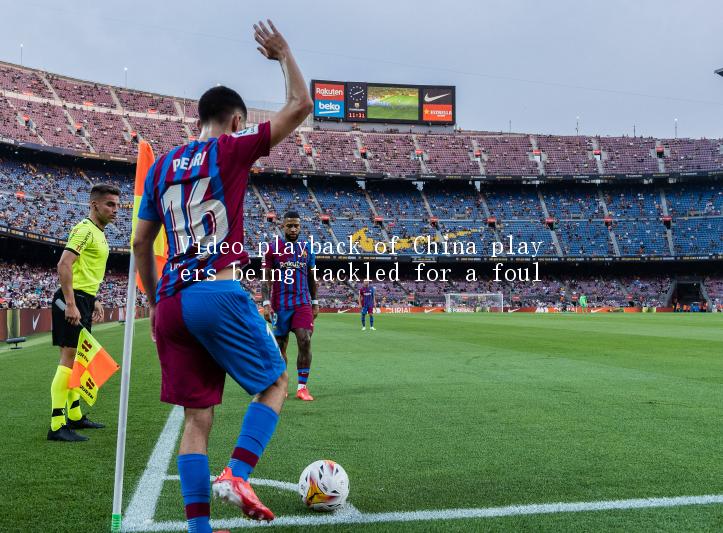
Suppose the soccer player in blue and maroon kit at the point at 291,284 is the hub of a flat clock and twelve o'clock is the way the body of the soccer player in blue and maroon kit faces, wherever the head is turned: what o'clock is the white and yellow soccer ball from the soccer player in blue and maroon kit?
The white and yellow soccer ball is roughly at 12 o'clock from the soccer player in blue and maroon kit.

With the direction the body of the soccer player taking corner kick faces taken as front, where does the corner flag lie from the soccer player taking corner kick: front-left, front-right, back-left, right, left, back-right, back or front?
left

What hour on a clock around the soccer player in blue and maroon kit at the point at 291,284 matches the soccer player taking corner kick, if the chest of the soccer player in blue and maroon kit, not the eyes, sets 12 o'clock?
The soccer player taking corner kick is roughly at 12 o'clock from the soccer player in blue and maroon kit.

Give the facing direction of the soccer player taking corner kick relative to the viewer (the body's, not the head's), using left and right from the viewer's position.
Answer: facing away from the viewer and to the right of the viewer

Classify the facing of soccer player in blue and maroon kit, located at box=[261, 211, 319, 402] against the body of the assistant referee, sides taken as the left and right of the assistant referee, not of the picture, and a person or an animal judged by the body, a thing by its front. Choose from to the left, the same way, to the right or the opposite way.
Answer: to the right

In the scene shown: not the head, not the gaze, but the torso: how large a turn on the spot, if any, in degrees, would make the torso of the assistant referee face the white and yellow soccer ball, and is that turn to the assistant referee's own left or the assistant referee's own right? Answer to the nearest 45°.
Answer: approximately 45° to the assistant referee's own right

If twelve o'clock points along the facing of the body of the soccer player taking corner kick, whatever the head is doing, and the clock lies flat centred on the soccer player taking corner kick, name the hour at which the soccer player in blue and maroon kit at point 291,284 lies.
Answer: The soccer player in blue and maroon kit is roughly at 11 o'clock from the soccer player taking corner kick.

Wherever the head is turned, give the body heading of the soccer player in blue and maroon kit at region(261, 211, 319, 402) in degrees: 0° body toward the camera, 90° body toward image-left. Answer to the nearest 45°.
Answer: approximately 0°

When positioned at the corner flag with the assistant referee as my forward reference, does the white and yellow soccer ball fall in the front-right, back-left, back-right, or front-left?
back-right
